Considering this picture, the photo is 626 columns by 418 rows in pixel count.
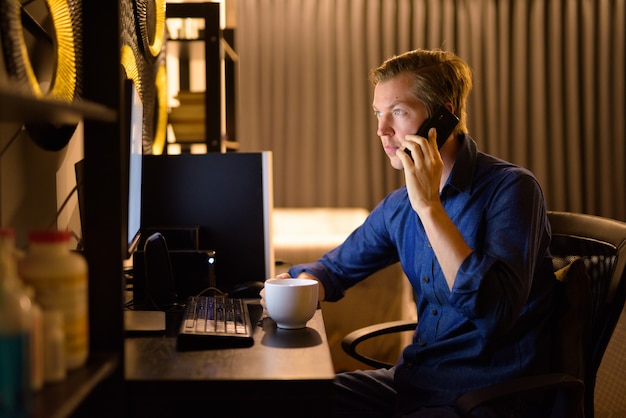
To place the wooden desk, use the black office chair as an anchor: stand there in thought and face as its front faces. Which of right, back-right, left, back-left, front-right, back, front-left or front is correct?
front

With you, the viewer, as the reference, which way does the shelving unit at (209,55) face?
facing the viewer

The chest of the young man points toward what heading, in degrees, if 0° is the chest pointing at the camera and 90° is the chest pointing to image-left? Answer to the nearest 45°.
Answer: approximately 45°

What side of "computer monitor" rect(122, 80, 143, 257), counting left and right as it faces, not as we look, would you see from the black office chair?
front

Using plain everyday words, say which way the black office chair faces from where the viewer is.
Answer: facing the viewer and to the left of the viewer

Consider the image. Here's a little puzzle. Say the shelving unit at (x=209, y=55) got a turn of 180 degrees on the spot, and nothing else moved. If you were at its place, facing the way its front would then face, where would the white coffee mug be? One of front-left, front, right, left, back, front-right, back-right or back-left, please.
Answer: back

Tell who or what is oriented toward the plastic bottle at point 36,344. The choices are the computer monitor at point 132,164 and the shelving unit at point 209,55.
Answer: the shelving unit

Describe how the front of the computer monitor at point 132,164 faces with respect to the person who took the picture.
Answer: facing to the right of the viewer

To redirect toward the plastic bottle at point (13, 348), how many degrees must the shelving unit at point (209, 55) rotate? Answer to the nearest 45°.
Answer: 0° — it already faces it

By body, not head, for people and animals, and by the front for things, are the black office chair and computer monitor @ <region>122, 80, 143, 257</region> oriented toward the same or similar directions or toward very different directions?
very different directions

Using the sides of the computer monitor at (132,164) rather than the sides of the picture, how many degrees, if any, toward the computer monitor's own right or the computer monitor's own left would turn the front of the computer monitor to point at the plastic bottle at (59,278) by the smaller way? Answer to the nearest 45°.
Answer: approximately 90° to the computer monitor's own right

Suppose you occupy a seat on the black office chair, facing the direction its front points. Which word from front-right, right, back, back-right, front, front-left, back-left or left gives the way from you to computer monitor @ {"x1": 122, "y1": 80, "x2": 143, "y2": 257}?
front-right
